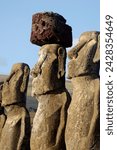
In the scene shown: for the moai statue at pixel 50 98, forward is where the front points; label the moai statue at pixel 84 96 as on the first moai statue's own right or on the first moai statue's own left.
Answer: on the first moai statue's own left

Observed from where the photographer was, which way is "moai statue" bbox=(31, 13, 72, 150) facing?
facing the viewer and to the left of the viewer

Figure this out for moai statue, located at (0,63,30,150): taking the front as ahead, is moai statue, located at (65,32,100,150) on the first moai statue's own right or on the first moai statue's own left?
on the first moai statue's own left

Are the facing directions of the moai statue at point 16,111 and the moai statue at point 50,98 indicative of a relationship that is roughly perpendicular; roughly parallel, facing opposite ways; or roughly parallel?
roughly parallel

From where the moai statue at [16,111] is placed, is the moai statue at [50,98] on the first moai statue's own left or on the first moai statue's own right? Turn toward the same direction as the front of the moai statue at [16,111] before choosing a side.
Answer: on the first moai statue's own left

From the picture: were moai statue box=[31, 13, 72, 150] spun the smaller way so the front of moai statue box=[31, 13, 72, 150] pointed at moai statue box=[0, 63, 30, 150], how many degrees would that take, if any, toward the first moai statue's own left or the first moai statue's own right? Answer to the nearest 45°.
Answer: approximately 90° to the first moai statue's own right

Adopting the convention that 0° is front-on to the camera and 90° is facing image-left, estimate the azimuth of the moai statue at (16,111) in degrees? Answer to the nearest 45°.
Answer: approximately 45°

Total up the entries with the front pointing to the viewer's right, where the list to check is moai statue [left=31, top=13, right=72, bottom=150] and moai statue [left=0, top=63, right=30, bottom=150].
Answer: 0
